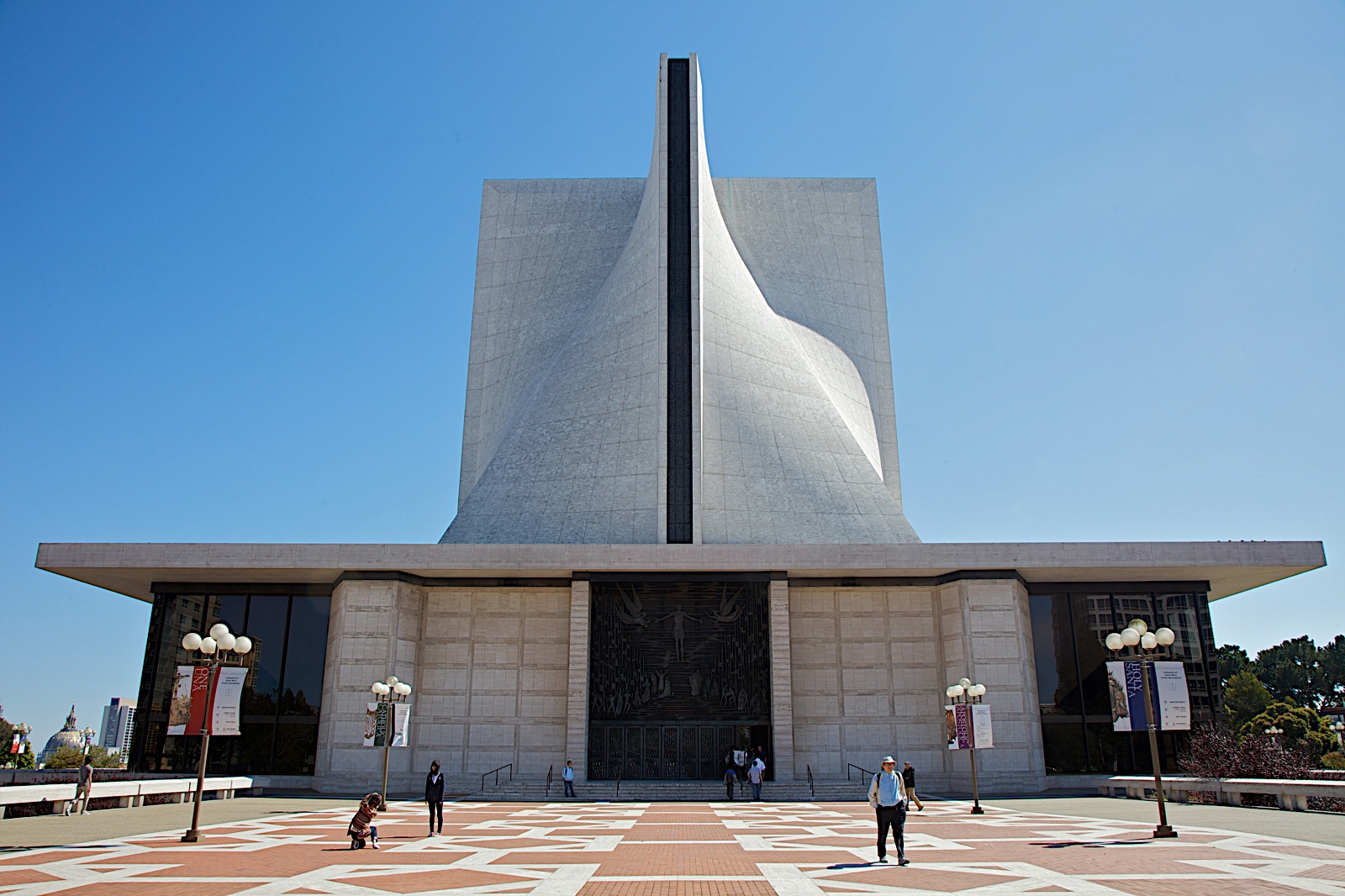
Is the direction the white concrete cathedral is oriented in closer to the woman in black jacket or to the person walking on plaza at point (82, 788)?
the woman in black jacket

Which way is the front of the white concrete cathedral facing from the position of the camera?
facing the viewer

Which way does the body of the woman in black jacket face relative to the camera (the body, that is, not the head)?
toward the camera

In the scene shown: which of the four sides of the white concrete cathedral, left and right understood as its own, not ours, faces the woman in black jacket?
front

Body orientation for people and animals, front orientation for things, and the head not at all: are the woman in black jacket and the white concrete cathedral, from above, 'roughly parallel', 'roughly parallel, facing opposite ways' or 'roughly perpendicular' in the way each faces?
roughly parallel

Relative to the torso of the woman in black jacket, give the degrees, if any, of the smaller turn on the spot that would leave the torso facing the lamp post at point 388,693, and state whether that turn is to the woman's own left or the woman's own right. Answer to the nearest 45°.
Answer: approximately 180°

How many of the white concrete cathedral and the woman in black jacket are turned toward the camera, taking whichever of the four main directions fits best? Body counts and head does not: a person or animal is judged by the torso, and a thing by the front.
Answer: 2
